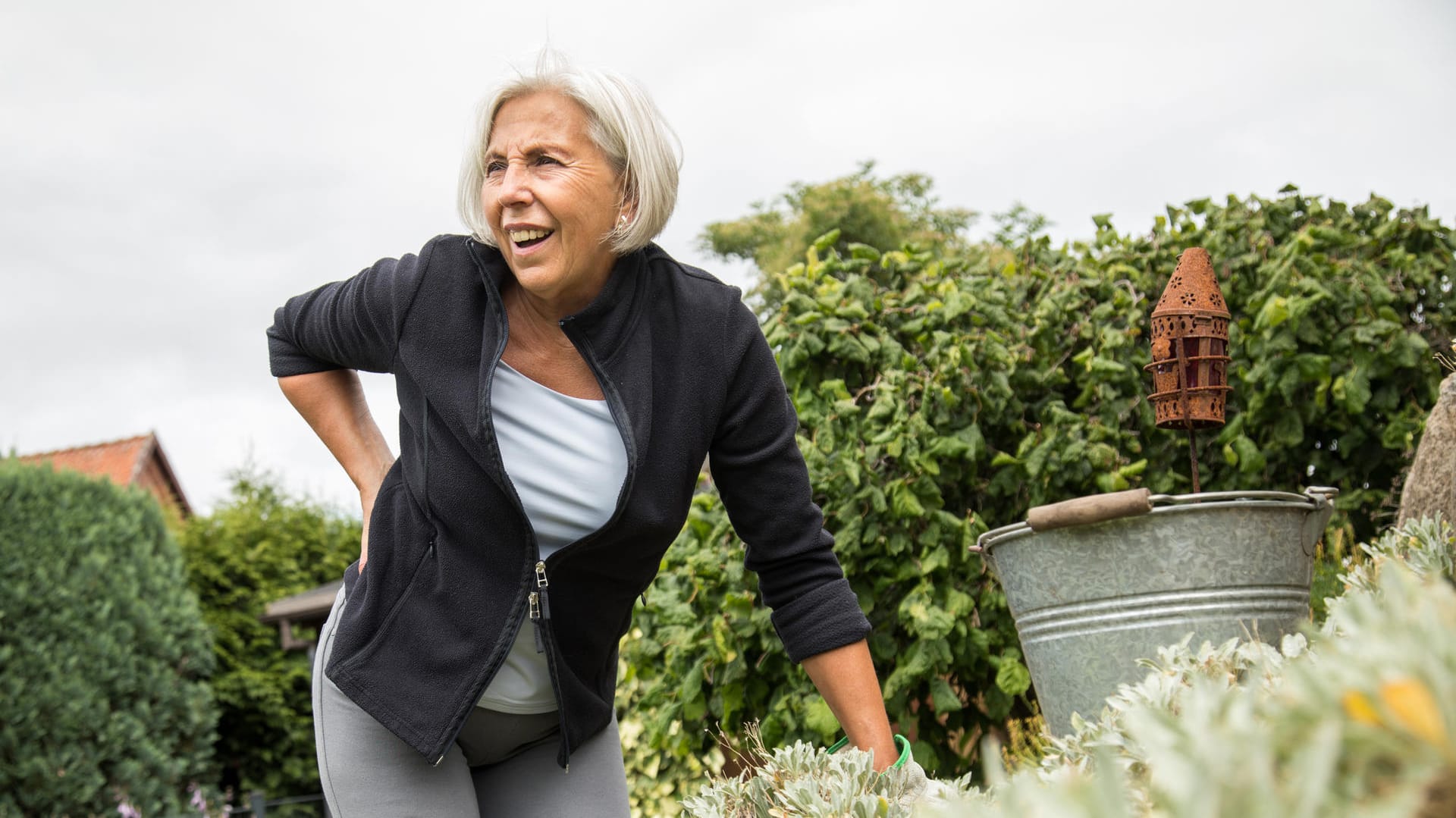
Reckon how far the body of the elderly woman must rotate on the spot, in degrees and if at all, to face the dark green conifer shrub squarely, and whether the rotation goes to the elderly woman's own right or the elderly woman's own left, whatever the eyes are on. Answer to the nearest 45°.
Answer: approximately 135° to the elderly woman's own right

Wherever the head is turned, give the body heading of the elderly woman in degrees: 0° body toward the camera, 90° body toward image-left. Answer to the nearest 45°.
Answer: approximately 0°

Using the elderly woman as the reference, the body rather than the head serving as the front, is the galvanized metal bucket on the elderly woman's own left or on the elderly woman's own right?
on the elderly woman's own left

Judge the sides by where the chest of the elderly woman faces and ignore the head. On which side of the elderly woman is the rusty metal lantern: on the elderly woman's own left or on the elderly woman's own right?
on the elderly woman's own left
